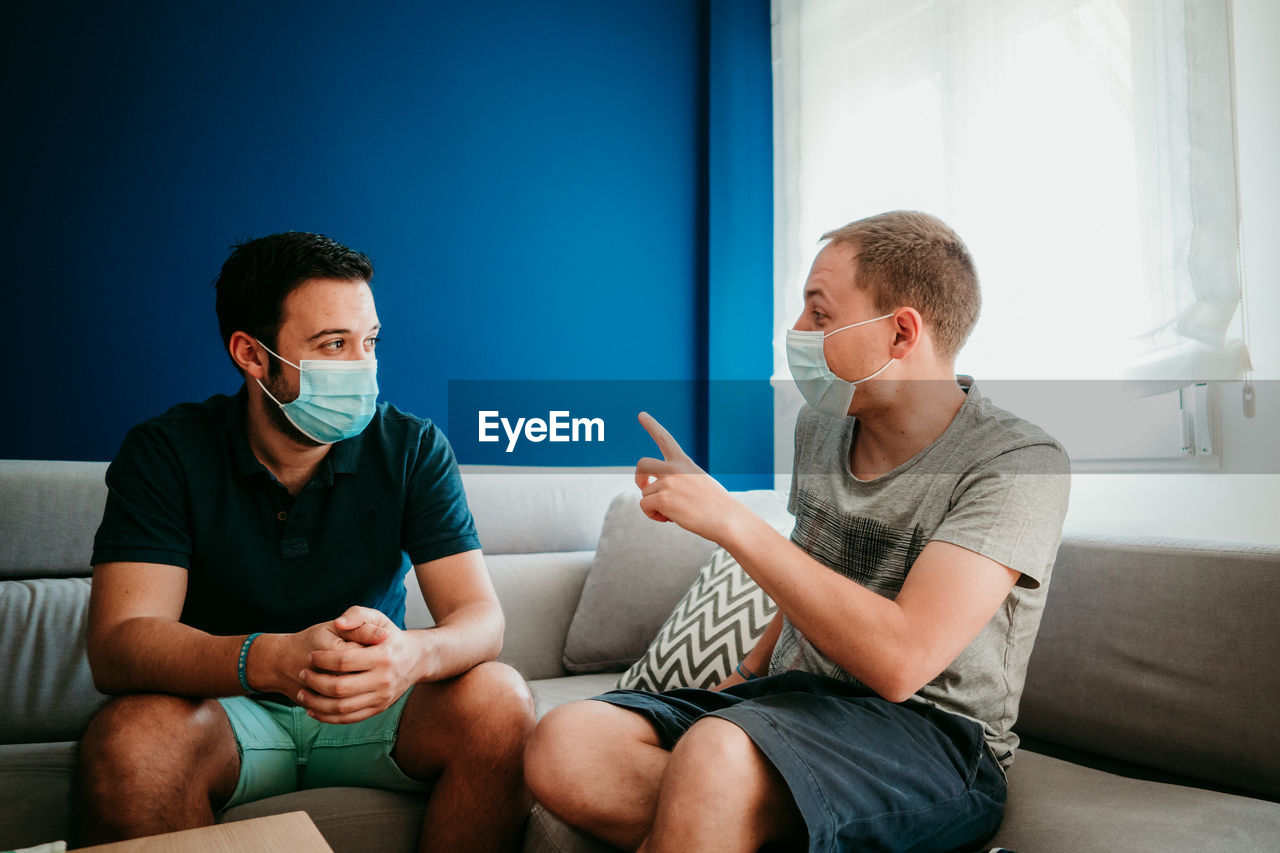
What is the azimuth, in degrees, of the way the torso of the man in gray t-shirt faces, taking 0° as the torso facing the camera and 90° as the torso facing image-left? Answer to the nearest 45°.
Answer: approximately 45°

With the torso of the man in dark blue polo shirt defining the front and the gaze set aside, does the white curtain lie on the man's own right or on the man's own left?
on the man's own left

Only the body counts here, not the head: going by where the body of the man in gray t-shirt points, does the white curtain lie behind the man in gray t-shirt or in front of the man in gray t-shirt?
behind

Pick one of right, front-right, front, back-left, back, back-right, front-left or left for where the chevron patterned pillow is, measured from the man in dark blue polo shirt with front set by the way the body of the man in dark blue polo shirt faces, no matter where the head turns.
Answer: left

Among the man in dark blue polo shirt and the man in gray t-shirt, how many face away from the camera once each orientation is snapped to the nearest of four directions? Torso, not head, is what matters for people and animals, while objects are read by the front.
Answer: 0

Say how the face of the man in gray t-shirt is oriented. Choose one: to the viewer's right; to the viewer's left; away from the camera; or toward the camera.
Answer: to the viewer's left

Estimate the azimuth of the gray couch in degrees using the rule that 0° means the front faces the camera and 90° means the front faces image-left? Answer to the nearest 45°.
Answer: approximately 0°

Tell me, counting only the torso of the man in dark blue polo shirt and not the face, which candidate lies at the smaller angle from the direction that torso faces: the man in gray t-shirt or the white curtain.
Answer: the man in gray t-shirt
